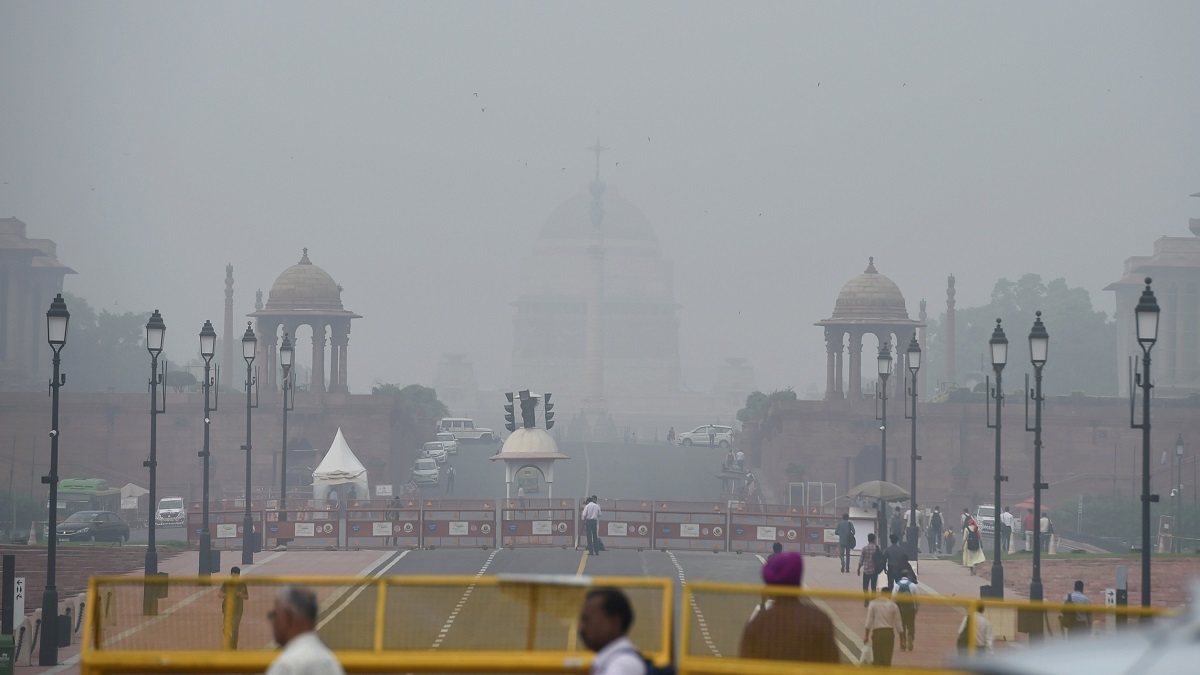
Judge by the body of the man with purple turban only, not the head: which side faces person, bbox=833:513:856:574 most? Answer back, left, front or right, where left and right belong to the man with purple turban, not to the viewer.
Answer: front

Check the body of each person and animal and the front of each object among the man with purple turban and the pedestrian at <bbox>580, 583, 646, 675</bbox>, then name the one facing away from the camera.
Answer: the man with purple turban

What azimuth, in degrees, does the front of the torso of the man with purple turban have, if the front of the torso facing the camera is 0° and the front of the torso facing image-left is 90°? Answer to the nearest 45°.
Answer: approximately 180°

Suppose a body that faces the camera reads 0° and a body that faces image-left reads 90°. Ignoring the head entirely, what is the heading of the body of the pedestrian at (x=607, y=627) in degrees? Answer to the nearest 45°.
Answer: approximately 90°

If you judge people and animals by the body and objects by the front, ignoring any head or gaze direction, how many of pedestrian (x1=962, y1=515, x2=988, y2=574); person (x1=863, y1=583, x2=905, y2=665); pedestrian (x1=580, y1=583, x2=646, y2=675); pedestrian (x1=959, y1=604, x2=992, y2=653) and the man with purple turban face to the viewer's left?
1

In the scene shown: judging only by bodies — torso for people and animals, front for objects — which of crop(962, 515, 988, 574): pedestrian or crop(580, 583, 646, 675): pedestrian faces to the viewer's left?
crop(580, 583, 646, 675): pedestrian

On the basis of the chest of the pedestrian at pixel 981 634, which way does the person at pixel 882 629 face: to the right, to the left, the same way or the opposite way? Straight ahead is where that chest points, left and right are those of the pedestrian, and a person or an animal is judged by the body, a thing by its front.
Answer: the same way

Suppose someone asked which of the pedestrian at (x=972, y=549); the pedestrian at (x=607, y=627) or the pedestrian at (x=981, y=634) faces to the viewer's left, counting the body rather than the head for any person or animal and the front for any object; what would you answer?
the pedestrian at (x=607, y=627)

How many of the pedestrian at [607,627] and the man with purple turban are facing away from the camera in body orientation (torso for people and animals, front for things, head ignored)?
1

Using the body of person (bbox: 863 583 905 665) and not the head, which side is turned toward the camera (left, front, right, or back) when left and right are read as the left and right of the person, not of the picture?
back

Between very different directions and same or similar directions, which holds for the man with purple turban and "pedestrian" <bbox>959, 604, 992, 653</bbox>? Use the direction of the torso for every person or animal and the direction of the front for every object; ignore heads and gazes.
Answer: same or similar directions

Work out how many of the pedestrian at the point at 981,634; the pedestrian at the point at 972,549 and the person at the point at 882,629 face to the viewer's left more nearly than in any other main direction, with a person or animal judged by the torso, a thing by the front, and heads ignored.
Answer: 0

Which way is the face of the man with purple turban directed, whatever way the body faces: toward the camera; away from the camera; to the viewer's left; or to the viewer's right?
away from the camera

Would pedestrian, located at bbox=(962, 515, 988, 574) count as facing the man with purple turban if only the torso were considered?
no

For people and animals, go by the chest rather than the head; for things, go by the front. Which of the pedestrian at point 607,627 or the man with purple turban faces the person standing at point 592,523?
the man with purple turban

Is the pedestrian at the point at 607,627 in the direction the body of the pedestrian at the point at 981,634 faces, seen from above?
no
